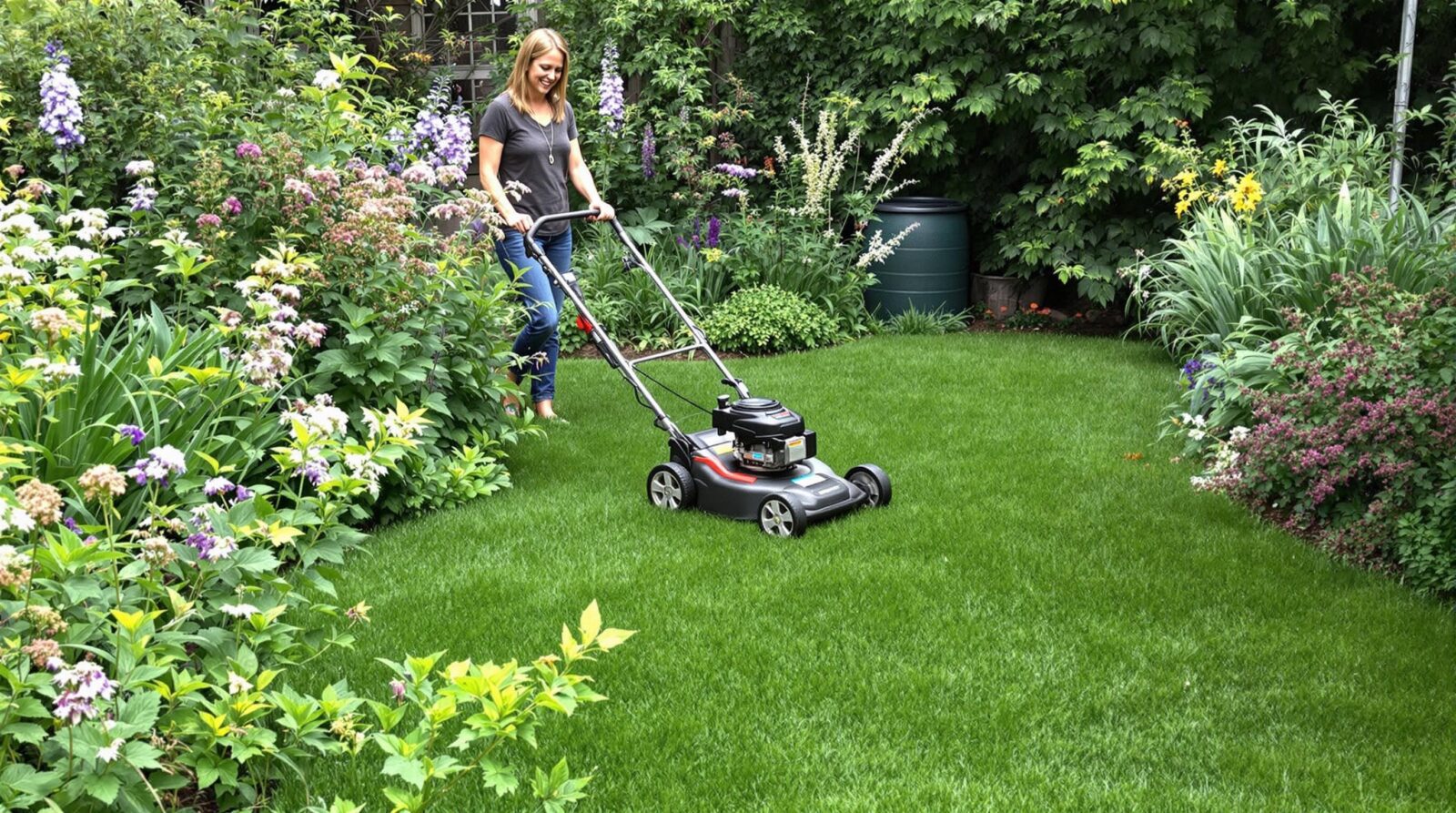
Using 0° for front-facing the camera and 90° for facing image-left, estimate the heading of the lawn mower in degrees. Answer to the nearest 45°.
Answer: approximately 315°

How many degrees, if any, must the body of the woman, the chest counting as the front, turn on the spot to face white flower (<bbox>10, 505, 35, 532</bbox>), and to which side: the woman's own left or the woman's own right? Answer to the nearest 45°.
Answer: approximately 45° to the woman's own right

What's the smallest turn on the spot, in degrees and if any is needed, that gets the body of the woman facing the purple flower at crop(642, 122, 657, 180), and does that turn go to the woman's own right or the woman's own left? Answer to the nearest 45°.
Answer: approximately 135° to the woman's own left

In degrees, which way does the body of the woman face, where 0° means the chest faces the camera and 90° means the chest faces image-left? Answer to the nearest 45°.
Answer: approximately 315°

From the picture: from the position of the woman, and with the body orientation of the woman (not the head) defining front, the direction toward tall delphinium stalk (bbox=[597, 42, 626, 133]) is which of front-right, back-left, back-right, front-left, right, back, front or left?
back-left

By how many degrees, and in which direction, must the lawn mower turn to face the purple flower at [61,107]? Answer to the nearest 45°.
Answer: approximately 135° to its right

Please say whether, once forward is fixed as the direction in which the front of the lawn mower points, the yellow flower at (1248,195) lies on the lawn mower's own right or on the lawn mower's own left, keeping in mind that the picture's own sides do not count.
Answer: on the lawn mower's own left

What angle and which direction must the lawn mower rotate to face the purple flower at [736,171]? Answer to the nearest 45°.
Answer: approximately 135° to its left

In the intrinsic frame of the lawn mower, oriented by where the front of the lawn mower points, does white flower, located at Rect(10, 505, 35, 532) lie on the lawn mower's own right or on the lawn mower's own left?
on the lawn mower's own right

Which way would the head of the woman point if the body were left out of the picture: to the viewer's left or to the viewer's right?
to the viewer's right

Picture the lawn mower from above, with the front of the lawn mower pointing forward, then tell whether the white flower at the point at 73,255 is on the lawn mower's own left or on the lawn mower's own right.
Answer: on the lawn mower's own right

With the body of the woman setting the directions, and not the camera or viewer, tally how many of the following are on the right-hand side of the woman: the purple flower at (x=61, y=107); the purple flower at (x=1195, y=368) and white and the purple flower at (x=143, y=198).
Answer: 2
